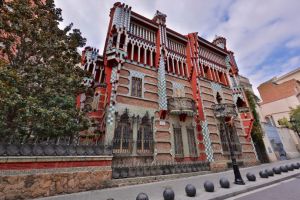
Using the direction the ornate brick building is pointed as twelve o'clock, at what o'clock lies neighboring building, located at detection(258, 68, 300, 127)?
The neighboring building is roughly at 9 o'clock from the ornate brick building.

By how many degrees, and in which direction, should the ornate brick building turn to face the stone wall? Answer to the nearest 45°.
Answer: approximately 90° to its right

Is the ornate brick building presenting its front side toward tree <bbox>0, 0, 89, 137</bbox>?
no

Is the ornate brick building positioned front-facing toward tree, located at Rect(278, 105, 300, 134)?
no

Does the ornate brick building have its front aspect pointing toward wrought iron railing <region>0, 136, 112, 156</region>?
no

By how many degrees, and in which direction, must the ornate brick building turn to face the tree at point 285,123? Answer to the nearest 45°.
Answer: approximately 90° to its left

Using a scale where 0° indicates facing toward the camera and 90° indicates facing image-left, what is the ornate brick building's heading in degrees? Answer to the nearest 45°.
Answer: approximately 315°
